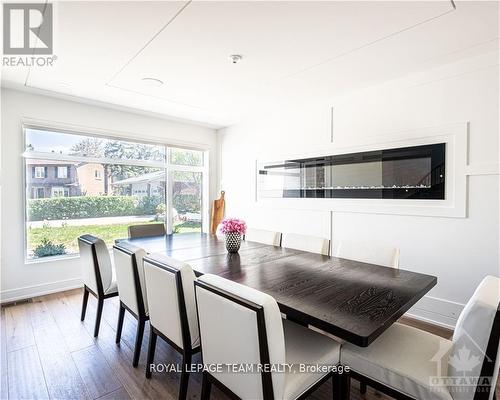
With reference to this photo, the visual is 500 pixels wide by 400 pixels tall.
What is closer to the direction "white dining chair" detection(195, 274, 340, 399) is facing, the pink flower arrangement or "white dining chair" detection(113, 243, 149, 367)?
the pink flower arrangement

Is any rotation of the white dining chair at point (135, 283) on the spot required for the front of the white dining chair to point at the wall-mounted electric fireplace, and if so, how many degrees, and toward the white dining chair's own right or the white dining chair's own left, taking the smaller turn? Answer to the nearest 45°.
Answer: approximately 45° to the white dining chair's own right

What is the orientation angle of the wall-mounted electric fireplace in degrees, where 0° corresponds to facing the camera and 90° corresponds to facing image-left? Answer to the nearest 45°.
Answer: approximately 45°

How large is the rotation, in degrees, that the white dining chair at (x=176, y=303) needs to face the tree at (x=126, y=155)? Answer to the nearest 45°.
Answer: approximately 45° to its left

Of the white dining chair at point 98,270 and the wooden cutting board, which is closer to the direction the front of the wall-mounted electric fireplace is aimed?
the white dining chair

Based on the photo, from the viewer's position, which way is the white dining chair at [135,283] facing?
facing away from the viewer and to the right of the viewer

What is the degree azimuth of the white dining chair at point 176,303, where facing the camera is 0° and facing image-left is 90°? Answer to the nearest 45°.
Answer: approximately 225°

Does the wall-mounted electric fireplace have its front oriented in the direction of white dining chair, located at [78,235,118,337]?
yes

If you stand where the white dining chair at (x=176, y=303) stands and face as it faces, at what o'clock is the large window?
The large window is roughly at 10 o'clock from the white dining chair.
